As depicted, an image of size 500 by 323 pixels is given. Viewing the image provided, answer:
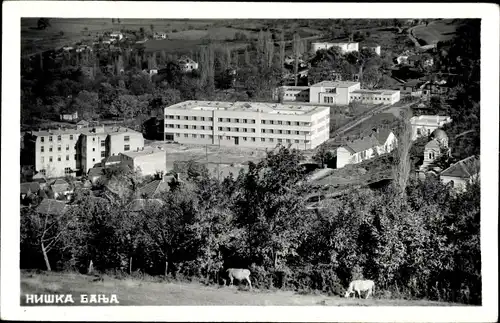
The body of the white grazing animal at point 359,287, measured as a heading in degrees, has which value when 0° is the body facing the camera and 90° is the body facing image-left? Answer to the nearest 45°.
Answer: approximately 90°
